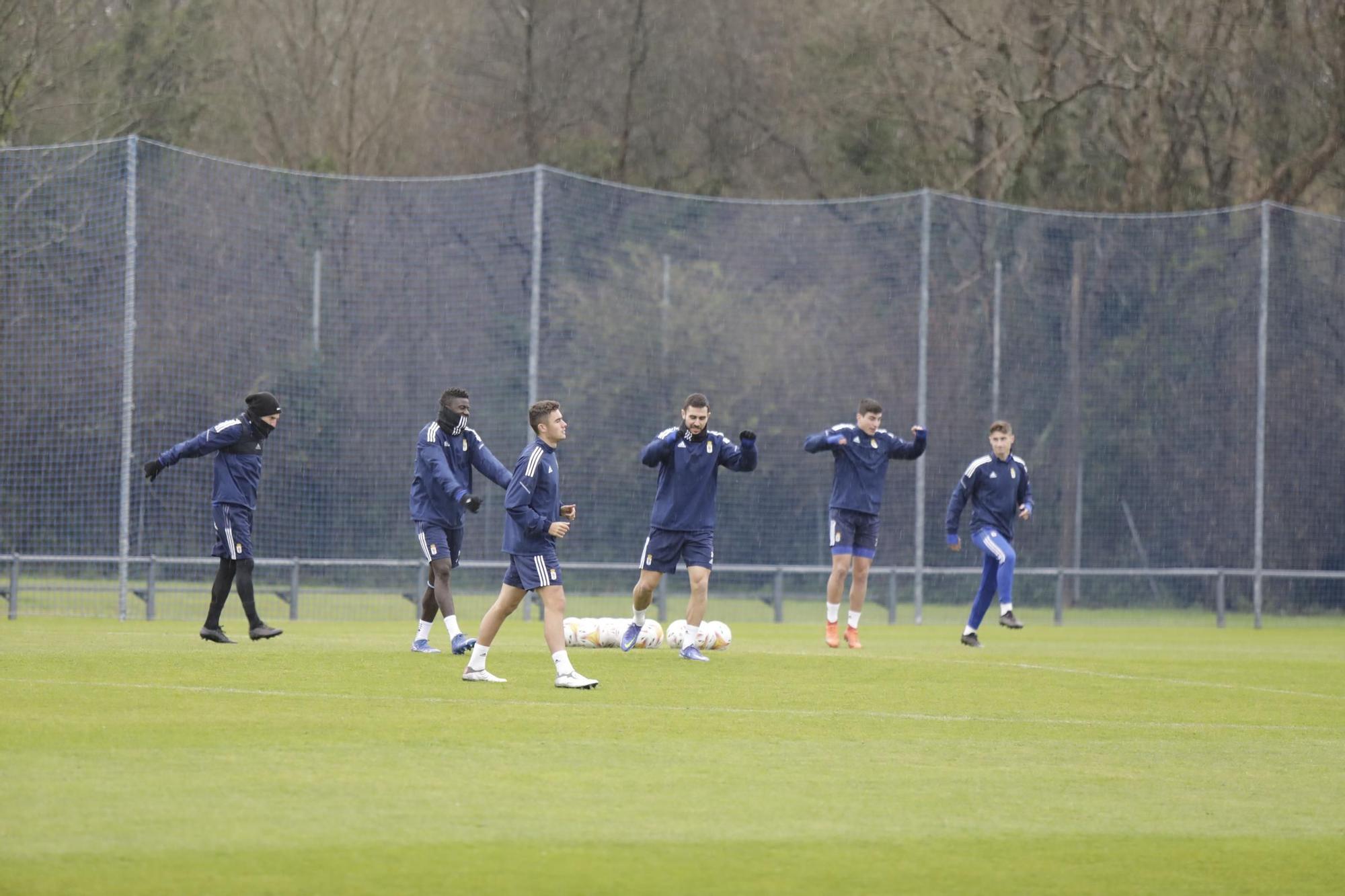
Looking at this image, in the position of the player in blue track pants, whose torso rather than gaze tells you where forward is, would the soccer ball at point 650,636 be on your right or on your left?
on your right

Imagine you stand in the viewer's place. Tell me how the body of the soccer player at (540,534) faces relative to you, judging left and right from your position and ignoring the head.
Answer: facing to the right of the viewer

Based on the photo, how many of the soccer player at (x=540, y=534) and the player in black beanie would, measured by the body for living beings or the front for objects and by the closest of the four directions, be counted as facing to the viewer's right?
2

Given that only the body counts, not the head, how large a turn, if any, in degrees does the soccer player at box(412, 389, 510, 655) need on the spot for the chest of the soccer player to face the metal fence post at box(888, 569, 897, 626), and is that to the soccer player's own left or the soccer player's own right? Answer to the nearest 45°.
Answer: approximately 90° to the soccer player's own left

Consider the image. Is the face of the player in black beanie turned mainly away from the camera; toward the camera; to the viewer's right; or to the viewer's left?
to the viewer's right

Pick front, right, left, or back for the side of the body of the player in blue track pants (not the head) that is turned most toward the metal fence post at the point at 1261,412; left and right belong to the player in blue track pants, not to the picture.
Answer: left

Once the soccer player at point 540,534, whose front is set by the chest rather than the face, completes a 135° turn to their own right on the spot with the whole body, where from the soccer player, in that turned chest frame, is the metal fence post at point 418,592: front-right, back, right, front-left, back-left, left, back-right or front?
back-right

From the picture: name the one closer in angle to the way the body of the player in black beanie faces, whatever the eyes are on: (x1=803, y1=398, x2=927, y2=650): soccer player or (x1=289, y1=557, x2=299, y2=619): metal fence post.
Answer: the soccer player
